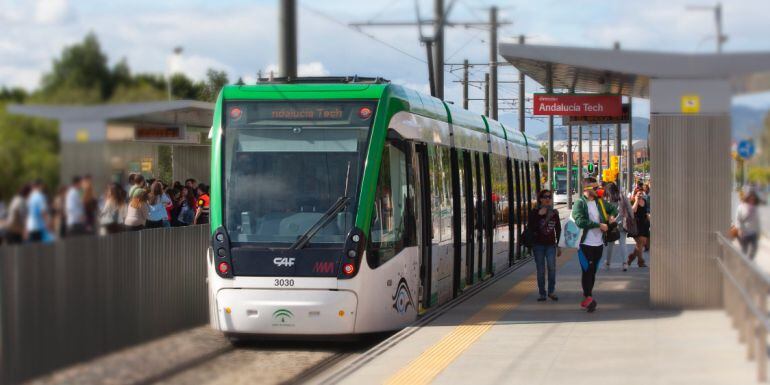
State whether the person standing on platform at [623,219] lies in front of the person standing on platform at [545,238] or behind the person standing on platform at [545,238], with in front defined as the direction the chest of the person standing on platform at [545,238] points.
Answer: behind

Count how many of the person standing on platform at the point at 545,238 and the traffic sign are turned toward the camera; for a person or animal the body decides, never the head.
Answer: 2

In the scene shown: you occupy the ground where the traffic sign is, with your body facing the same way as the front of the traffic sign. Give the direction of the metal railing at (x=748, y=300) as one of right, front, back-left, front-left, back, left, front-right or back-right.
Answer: front

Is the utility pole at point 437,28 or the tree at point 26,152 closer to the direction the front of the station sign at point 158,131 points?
the tree

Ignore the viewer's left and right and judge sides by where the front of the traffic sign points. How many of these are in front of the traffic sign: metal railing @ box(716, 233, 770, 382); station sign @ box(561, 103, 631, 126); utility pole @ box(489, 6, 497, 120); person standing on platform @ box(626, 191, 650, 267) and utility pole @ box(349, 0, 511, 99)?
1

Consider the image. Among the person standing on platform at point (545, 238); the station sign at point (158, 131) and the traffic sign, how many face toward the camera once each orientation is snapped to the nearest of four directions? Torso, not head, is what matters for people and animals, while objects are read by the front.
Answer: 3

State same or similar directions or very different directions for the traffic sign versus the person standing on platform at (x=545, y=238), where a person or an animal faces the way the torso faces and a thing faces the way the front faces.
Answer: same or similar directions

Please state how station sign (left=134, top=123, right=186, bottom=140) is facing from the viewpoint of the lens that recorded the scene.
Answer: facing the viewer

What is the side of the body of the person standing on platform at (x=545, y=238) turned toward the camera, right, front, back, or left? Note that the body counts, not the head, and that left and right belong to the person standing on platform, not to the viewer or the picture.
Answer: front

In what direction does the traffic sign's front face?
toward the camera

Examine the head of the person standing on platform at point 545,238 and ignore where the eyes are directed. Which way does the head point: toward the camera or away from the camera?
toward the camera
